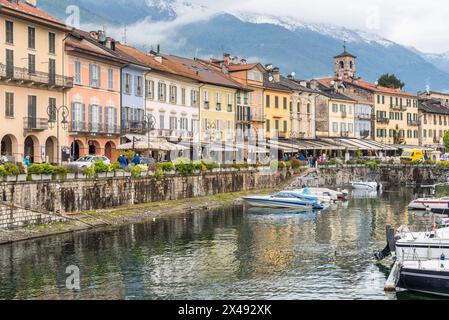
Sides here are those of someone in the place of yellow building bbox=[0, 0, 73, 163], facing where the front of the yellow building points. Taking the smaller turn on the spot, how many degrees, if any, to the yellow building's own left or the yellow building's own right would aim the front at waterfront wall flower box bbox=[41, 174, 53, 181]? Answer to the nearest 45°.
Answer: approximately 45° to the yellow building's own right

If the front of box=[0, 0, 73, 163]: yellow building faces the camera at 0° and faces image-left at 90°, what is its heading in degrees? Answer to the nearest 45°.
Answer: approximately 315°
